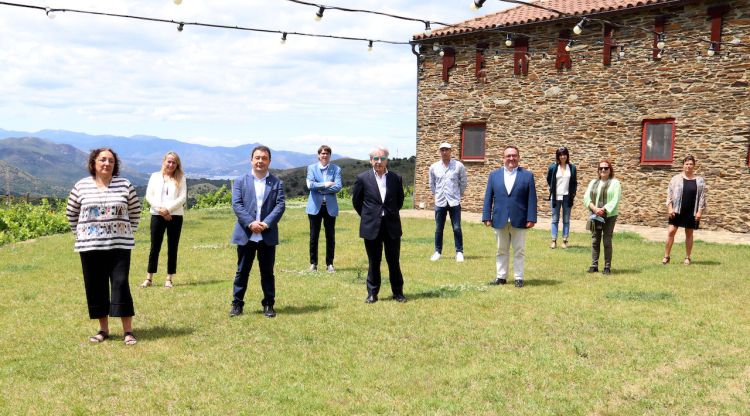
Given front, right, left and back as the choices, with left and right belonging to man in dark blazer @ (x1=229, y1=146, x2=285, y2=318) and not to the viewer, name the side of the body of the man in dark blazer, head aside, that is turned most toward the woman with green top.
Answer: left

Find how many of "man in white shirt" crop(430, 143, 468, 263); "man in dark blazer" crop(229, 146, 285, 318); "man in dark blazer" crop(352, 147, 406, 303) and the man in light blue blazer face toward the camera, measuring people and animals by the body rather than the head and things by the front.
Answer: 4

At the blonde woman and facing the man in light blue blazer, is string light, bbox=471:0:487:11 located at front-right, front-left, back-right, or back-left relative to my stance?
front-right

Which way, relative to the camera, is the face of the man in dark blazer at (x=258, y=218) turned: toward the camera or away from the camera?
toward the camera

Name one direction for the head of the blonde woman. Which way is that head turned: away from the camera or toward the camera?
toward the camera

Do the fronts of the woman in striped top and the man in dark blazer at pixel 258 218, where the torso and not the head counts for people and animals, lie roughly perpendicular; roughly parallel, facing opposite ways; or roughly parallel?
roughly parallel

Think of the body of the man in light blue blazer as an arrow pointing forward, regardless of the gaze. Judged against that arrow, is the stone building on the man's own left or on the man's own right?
on the man's own left

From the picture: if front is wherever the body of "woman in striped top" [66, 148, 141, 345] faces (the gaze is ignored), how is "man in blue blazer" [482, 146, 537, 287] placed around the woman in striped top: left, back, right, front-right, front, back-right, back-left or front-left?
left

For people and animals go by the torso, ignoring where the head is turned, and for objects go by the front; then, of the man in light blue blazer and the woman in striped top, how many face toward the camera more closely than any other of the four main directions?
2

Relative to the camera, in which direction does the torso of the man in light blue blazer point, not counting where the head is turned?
toward the camera

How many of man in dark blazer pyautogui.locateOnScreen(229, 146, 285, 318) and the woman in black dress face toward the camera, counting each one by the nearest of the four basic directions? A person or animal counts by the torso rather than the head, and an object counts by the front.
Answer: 2

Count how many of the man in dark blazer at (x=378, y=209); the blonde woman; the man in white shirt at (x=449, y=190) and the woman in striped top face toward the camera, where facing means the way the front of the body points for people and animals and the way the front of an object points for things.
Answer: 4

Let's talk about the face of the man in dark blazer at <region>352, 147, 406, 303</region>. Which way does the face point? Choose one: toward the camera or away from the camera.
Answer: toward the camera

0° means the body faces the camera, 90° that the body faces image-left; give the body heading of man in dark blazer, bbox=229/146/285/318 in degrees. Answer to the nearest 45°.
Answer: approximately 0°
